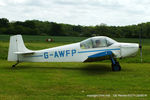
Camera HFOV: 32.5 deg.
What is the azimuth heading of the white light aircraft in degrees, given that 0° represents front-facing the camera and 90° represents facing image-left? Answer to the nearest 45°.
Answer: approximately 270°
